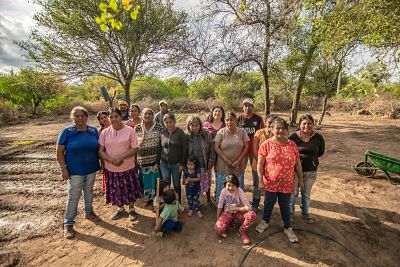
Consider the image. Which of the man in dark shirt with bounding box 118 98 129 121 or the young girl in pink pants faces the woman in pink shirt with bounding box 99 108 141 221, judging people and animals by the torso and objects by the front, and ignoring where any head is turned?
the man in dark shirt

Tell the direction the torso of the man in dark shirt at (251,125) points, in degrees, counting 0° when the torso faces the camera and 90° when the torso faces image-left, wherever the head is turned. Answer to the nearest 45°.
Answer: approximately 0°

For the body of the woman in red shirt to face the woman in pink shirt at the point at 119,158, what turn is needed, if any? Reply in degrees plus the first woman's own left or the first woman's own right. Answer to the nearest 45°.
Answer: approximately 90° to the first woman's own right

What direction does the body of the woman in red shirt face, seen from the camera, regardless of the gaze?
toward the camera

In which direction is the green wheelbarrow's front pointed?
to the viewer's left

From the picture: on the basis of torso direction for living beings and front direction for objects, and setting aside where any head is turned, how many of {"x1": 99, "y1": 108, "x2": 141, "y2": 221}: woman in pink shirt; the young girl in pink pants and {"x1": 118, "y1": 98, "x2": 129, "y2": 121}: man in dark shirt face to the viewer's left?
0

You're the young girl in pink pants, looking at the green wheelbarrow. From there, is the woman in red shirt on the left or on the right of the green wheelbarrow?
right

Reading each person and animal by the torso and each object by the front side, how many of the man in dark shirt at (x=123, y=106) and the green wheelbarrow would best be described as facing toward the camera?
1

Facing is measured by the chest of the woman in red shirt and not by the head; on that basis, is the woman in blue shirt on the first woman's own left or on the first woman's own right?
on the first woman's own right

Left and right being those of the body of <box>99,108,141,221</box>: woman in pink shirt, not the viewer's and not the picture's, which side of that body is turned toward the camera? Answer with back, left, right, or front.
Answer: front

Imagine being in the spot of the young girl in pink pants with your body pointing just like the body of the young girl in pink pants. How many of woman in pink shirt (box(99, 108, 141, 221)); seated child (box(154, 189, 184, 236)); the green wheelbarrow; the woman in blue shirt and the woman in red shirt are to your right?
3
